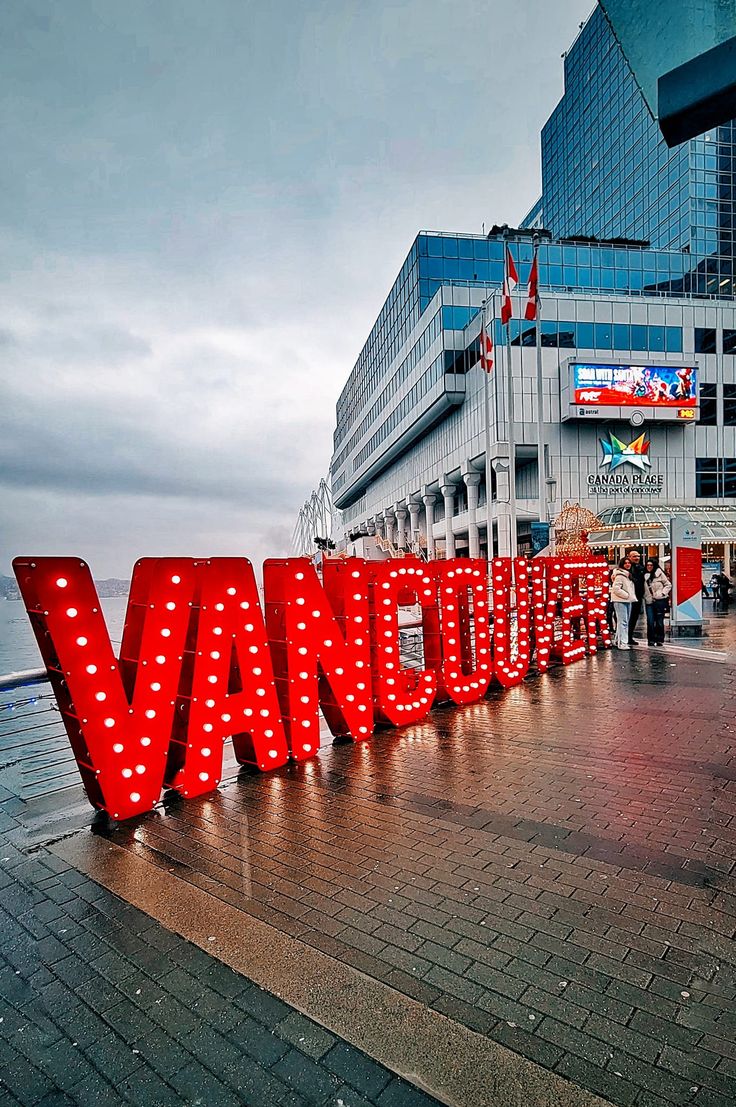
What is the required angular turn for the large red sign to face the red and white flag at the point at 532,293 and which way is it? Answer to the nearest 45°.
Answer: approximately 90° to its left

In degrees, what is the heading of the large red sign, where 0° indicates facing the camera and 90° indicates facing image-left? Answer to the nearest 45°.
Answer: approximately 315°

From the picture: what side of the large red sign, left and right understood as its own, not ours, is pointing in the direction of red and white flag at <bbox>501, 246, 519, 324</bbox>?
left

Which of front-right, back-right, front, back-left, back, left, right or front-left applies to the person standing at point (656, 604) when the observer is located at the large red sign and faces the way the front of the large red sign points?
left
